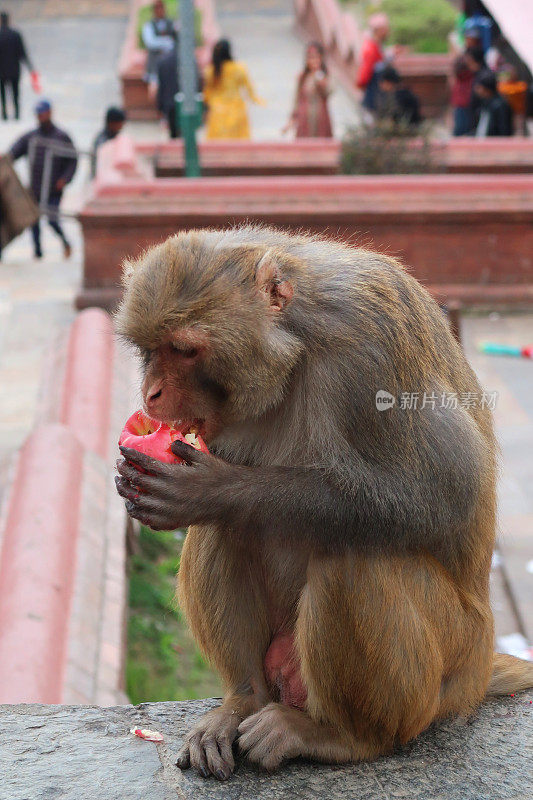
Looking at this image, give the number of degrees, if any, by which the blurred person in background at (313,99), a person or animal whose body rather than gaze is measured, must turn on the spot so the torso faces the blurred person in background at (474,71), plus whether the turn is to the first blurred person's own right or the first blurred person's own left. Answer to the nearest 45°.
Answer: approximately 135° to the first blurred person's own left

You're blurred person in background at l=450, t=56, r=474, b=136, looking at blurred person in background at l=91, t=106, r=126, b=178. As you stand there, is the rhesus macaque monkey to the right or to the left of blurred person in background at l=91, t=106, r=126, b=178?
left

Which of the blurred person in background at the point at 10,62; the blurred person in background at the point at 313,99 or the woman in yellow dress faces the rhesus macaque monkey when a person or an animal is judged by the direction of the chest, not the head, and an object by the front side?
the blurred person in background at the point at 313,99
